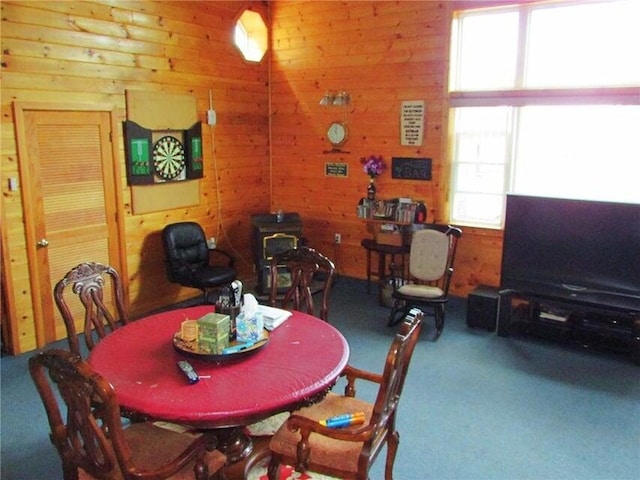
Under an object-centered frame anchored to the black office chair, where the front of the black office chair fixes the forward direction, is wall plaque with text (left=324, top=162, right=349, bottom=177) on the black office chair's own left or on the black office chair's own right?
on the black office chair's own left

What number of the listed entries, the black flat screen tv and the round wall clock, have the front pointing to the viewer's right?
0

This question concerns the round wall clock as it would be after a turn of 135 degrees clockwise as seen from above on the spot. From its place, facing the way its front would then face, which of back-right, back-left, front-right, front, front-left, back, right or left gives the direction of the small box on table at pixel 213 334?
back

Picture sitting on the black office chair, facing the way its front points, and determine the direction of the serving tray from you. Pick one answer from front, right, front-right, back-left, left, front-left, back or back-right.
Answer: front-right

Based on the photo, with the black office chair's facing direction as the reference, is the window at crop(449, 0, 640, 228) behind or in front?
in front

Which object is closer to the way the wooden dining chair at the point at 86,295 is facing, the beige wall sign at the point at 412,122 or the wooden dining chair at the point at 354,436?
the wooden dining chair

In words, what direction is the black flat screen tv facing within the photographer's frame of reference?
facing the viewer and to the left of the viewer

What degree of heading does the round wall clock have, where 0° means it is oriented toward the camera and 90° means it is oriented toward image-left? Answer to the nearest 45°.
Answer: approximately 45°

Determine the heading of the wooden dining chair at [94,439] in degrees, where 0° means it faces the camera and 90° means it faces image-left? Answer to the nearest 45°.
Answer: approximately 225°

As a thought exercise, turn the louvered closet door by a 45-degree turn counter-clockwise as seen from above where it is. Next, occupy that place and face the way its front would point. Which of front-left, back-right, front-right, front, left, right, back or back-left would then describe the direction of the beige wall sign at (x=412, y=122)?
front

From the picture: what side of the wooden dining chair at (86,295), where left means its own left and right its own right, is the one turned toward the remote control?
front

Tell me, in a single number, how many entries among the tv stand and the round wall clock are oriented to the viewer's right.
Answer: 0

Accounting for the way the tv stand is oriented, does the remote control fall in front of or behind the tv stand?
in front

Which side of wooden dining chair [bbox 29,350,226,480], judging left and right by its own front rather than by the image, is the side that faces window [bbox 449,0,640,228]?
front

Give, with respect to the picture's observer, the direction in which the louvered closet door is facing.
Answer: facing the viewer and to the right of the viewer

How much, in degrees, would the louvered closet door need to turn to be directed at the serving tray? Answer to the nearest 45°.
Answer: approximately 45° to its right

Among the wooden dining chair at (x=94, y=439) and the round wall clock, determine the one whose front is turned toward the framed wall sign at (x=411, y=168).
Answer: the wooden dining chair

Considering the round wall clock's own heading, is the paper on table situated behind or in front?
in front
